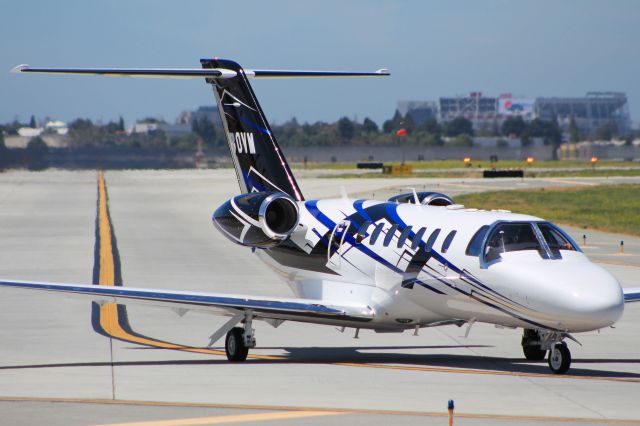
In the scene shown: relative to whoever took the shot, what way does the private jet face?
facing the viewer and to the right of the viewer
